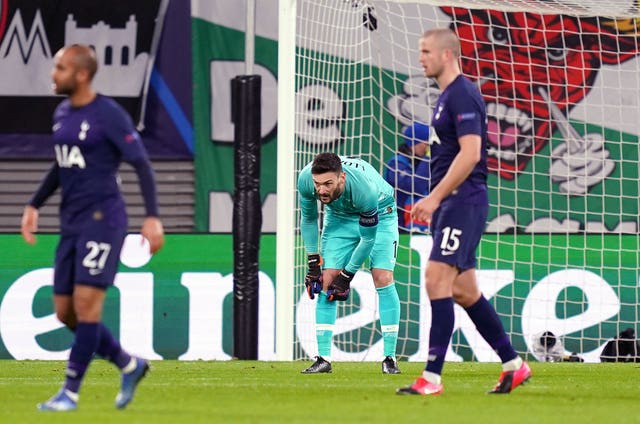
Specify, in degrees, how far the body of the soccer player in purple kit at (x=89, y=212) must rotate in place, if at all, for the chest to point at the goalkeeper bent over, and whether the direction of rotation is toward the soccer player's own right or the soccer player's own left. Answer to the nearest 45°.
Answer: approximately 180°

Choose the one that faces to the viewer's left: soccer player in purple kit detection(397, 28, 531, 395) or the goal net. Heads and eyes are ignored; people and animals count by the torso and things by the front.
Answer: the soccer player in purple kit

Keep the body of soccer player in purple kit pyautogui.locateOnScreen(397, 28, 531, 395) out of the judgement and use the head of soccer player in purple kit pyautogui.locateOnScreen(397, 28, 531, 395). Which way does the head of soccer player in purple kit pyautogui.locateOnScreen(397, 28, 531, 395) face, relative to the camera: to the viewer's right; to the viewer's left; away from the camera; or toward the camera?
to the viewer's left

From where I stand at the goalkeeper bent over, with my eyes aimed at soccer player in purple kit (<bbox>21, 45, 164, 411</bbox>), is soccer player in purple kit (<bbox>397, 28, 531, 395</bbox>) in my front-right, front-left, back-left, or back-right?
front-left

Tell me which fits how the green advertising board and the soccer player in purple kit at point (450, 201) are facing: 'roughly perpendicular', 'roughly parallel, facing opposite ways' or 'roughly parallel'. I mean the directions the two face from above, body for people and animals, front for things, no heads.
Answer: roughly perpendicular

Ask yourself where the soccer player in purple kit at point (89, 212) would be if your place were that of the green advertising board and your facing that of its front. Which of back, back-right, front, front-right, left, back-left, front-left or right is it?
front

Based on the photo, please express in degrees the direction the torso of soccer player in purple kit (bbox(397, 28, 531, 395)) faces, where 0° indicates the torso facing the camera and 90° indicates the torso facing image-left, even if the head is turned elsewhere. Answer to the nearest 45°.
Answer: approximately 90°

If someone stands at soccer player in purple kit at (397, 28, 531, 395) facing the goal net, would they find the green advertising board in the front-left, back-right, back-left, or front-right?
front-left

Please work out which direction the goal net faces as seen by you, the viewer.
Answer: facing the viewer

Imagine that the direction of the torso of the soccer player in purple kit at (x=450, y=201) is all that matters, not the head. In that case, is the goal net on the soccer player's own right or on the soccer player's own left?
on the soccer player's own right

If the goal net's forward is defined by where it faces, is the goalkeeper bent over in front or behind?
in front

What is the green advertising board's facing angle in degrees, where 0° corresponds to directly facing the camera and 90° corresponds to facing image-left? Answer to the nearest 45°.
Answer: approximately 0°

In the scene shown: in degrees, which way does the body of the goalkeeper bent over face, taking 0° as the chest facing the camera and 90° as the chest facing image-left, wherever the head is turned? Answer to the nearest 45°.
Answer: approximately 45°
